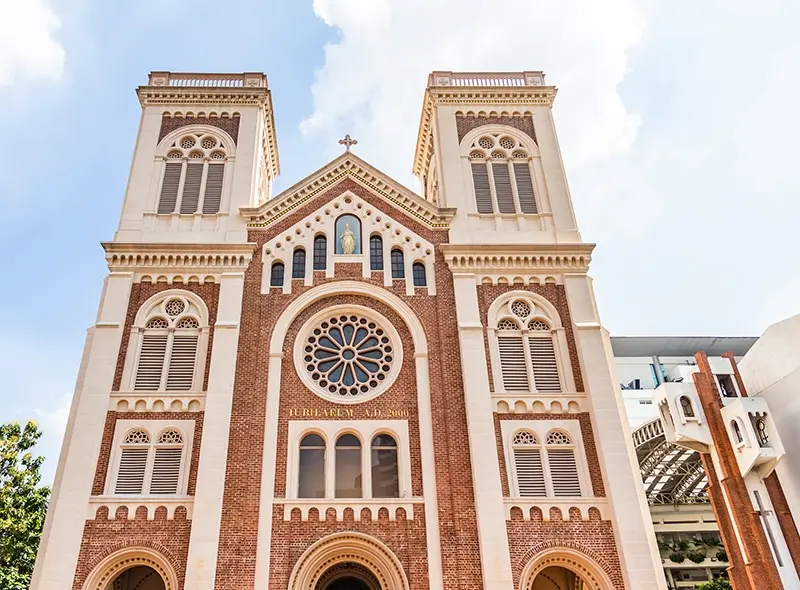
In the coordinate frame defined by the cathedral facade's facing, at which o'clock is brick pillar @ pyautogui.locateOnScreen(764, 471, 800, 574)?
The brick pillar is roughly at 9 o'clock from the cathedral facade.

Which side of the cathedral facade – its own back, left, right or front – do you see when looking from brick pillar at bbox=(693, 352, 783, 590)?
left

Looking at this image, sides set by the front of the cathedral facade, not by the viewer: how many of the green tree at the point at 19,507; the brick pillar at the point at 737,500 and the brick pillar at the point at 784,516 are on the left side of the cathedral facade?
2

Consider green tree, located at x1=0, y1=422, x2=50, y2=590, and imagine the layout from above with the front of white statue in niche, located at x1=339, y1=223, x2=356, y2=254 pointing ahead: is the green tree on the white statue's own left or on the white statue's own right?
on the white statue's own right

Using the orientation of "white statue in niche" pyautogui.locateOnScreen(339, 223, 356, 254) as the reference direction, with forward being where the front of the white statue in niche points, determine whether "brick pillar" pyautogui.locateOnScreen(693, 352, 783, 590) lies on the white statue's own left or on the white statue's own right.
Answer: on the white statue's own left

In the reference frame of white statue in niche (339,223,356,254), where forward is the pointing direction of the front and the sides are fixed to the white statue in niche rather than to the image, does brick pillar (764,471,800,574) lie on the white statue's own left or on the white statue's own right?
on the white statue's own left

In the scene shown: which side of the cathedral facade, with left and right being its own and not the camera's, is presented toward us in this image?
front

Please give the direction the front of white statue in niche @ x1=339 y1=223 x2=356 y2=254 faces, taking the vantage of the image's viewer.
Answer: facing the viewer
